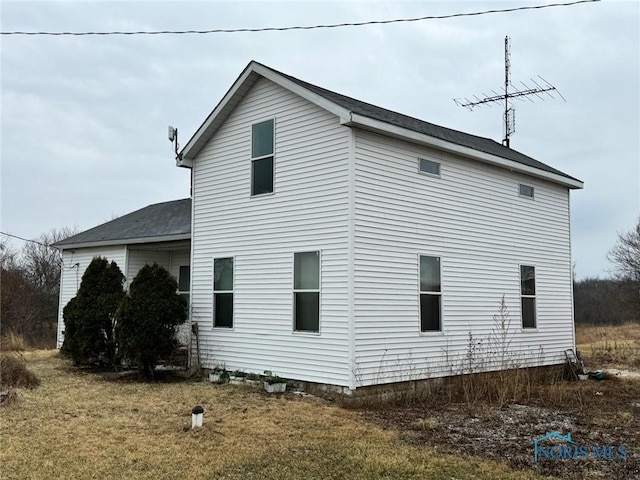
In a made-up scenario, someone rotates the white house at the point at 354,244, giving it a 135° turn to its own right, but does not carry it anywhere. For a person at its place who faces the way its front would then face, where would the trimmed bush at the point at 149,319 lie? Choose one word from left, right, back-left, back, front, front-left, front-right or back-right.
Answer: left

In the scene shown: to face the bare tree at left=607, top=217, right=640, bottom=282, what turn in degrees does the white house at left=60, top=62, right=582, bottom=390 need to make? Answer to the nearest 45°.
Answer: approximately 180°

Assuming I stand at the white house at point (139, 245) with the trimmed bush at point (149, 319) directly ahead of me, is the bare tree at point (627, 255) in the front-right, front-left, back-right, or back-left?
back-left

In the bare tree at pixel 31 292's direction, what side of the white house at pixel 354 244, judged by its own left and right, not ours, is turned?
right

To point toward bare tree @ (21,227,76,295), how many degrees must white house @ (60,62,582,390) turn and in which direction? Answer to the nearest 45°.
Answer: approximately 90° to its right

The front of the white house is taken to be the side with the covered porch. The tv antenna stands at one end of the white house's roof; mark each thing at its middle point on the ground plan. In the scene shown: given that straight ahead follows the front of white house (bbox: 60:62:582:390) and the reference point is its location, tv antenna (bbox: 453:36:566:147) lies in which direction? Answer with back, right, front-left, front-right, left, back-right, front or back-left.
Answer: back

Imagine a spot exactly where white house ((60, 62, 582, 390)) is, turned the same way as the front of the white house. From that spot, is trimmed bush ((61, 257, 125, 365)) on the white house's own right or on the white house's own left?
on the white house's own right

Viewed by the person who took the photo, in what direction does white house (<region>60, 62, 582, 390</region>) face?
facing the viewer and to the left of the viewer
